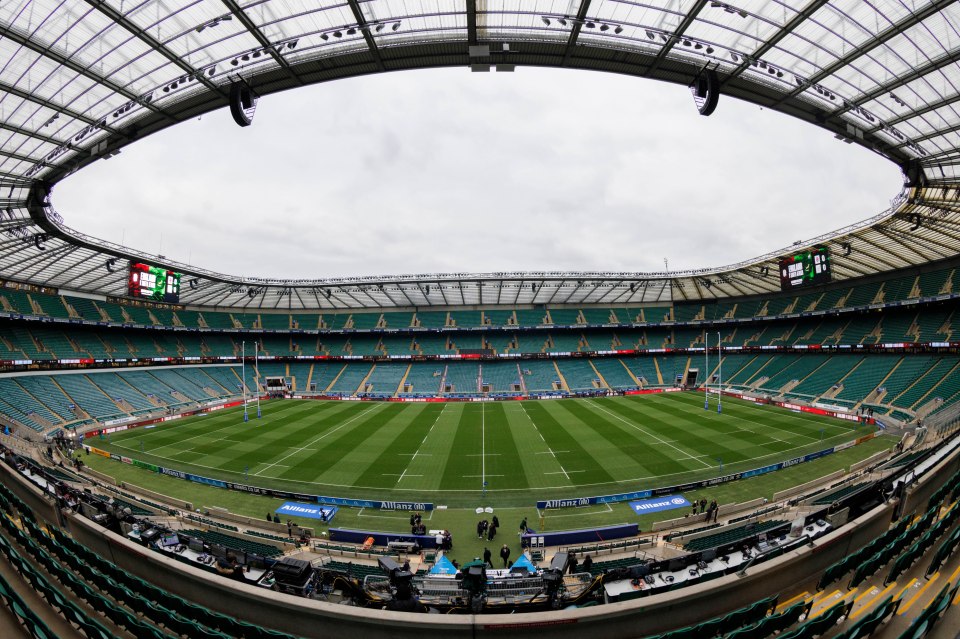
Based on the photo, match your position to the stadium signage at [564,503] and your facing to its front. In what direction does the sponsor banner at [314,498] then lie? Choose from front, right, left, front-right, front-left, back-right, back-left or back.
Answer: right

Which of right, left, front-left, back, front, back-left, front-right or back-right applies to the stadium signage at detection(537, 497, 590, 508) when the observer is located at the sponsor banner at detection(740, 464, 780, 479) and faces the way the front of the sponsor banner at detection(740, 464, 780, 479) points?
right

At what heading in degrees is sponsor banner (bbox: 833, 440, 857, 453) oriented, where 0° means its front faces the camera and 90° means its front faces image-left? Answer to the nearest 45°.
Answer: approximately 315°

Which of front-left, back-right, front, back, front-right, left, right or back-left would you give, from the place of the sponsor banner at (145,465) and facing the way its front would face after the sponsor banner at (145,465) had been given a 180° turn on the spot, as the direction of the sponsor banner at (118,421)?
front-left

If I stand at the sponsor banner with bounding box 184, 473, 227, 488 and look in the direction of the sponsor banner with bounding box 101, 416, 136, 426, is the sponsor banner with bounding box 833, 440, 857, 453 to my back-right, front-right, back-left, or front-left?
back-right

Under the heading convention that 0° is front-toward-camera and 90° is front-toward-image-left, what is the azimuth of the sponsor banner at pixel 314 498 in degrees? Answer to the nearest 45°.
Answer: approximately 45°
